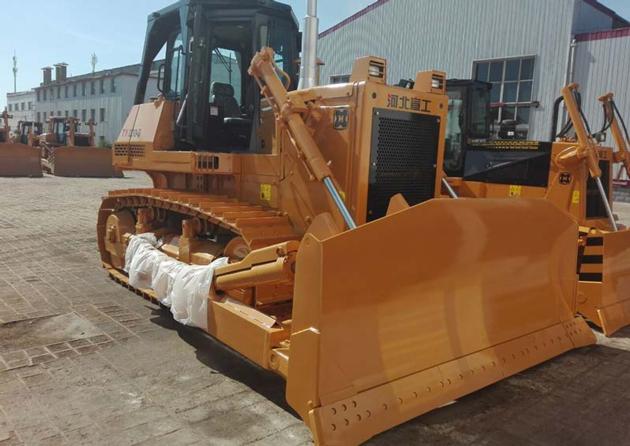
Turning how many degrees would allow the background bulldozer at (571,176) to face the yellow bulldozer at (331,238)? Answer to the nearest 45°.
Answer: approximately 90° to its right

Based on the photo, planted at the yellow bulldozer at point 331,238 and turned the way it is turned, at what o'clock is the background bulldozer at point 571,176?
The background bulldozer is roughly at 9 o'clock from the yellow bulldozer.

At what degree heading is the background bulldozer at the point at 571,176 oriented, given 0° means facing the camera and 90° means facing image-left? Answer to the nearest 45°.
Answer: approximately 315°

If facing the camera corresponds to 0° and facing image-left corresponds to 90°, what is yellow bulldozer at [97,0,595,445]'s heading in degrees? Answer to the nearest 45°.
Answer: approximately 315°

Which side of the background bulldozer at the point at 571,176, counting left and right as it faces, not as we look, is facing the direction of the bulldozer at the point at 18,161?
back

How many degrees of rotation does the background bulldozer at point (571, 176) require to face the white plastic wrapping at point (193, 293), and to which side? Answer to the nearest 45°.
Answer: approximately 90° to its right

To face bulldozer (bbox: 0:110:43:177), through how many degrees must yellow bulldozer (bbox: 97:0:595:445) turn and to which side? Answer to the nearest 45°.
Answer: approximately 180°
